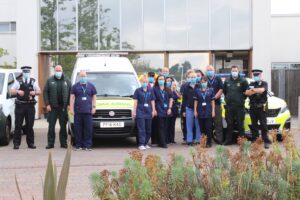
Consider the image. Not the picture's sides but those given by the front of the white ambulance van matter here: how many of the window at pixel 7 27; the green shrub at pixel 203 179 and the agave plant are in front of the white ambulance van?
2

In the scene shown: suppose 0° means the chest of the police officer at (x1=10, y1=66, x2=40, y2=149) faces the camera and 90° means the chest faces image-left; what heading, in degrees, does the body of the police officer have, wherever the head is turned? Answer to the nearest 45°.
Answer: approximately 0°

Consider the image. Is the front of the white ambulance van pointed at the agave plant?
yes

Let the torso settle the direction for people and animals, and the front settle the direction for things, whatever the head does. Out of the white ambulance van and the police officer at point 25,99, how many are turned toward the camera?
2

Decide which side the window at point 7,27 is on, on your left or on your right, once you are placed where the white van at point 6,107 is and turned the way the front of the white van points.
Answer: on your right

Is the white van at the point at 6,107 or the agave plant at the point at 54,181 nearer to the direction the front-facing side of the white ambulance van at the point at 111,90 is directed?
the agave plant
